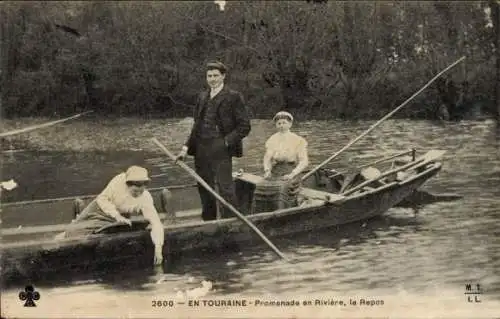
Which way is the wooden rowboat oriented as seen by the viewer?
to the viewer's right

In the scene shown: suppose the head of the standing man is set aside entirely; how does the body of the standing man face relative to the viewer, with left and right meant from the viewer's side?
facing the viewer and to the left of the viewer
